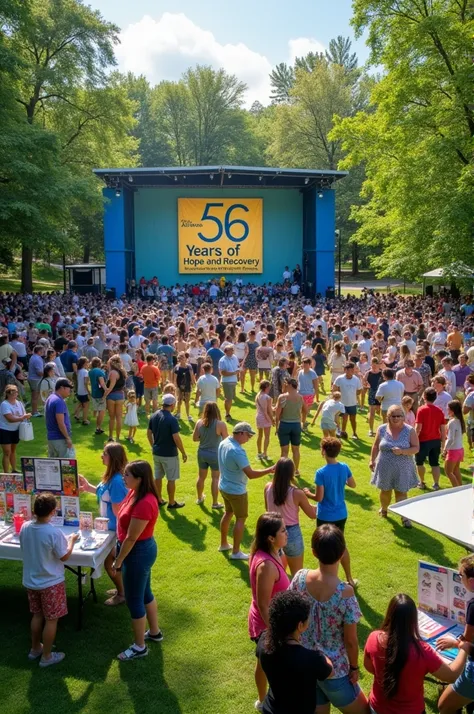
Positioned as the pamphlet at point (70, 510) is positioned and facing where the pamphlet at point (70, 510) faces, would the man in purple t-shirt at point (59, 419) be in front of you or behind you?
behind

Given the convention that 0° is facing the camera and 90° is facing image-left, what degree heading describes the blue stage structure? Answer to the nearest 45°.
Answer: approximately 0°

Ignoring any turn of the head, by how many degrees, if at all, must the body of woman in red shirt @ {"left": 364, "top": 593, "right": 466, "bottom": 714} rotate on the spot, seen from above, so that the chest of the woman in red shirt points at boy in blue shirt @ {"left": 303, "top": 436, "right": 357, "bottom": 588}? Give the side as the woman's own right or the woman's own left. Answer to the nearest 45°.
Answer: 0° — they already face them

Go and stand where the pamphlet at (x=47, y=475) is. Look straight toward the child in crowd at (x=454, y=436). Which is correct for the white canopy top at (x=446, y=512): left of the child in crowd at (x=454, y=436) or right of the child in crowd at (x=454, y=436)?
right

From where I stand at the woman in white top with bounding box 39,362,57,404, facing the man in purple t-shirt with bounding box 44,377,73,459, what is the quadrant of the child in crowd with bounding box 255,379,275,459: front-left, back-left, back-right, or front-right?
front-left

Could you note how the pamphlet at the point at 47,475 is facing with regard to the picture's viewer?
facing the viewer

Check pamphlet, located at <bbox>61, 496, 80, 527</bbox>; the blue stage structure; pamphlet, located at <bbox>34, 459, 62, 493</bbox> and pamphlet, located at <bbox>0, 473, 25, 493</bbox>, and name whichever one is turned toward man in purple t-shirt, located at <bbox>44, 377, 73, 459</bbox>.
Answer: the blue stage structure

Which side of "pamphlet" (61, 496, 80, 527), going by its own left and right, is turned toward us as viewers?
front

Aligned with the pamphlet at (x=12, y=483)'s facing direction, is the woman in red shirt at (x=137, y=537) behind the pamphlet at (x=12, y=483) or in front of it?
in front

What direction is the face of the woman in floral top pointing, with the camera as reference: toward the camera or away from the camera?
away from the camera

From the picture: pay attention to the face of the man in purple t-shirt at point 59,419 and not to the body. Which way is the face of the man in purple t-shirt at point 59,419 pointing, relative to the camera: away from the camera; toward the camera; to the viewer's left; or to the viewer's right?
to the viewer's right

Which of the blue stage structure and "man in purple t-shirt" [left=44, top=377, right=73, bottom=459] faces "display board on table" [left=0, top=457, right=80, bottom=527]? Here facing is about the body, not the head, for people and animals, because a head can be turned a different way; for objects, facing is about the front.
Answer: the blue stage structure

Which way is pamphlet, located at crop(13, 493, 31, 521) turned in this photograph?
toward the camera

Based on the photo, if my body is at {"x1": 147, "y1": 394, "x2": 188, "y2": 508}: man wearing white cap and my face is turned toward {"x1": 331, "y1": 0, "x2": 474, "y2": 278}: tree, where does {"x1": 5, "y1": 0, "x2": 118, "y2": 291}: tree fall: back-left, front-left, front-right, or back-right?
front-left

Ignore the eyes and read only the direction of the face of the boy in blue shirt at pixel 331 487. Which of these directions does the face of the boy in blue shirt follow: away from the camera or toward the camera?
away from the camera
